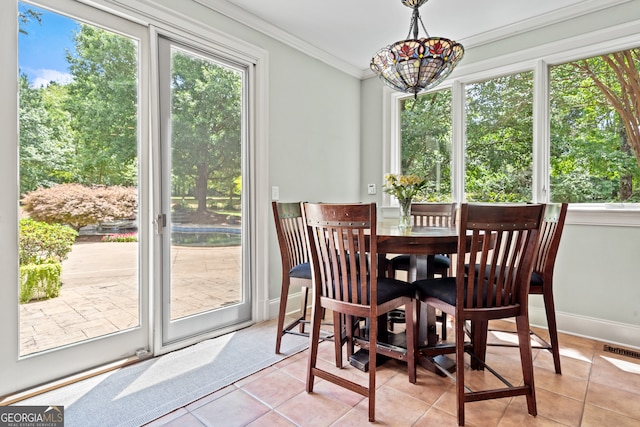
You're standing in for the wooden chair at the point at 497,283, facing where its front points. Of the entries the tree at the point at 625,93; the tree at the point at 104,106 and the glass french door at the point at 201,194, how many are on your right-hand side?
1

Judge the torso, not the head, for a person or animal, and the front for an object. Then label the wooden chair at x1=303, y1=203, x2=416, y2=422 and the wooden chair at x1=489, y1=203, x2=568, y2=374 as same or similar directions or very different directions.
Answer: very different directions

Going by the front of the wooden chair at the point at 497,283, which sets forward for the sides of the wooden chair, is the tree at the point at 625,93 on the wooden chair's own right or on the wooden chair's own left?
on the wooden chair's own right

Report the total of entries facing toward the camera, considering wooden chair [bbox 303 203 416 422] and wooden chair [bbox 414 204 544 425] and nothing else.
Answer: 0

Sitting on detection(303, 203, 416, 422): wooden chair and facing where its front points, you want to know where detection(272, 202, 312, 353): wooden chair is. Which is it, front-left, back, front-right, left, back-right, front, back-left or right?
left

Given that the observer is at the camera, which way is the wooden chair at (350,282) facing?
facing away from the viewer and to the right of the viewer

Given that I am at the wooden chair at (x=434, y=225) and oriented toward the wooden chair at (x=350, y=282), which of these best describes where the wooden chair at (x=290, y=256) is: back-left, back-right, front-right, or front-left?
front-right

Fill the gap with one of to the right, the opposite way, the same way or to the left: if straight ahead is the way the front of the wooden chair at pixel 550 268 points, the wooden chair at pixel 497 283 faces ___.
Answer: to the right

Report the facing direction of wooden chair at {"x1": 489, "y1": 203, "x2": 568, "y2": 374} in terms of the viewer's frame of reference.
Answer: facing the viewer and to the left of the viewer

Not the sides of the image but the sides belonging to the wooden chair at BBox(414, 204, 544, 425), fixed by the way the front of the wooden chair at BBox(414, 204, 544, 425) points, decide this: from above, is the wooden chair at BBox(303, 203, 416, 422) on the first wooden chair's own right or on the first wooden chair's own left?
on the first wooden chair's own left

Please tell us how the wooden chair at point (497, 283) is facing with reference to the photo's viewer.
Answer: facing away from the viewer and to the left of the viewer

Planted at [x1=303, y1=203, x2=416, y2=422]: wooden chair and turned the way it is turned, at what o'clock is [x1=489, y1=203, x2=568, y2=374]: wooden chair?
[x1=489, y1=203, x2=568, y2=374]: wooden chair is roughly at 1 o'clock from [x1=303, y1=203, x2=416, y2=422]: wooden chair.

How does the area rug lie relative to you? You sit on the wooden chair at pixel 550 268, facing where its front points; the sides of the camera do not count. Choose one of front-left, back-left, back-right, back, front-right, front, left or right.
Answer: front

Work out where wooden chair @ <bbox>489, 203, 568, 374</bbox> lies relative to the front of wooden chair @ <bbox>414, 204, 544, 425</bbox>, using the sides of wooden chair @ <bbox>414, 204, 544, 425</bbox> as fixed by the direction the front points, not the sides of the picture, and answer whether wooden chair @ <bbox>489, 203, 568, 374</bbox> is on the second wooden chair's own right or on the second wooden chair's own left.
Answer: on the second wooden chair's own right
